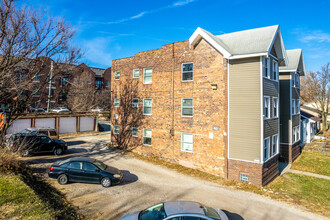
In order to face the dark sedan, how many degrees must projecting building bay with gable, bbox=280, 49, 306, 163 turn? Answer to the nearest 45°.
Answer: approximately 90° to its right

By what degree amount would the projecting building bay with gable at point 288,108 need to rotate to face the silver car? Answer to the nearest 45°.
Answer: approximately 45° to its right
